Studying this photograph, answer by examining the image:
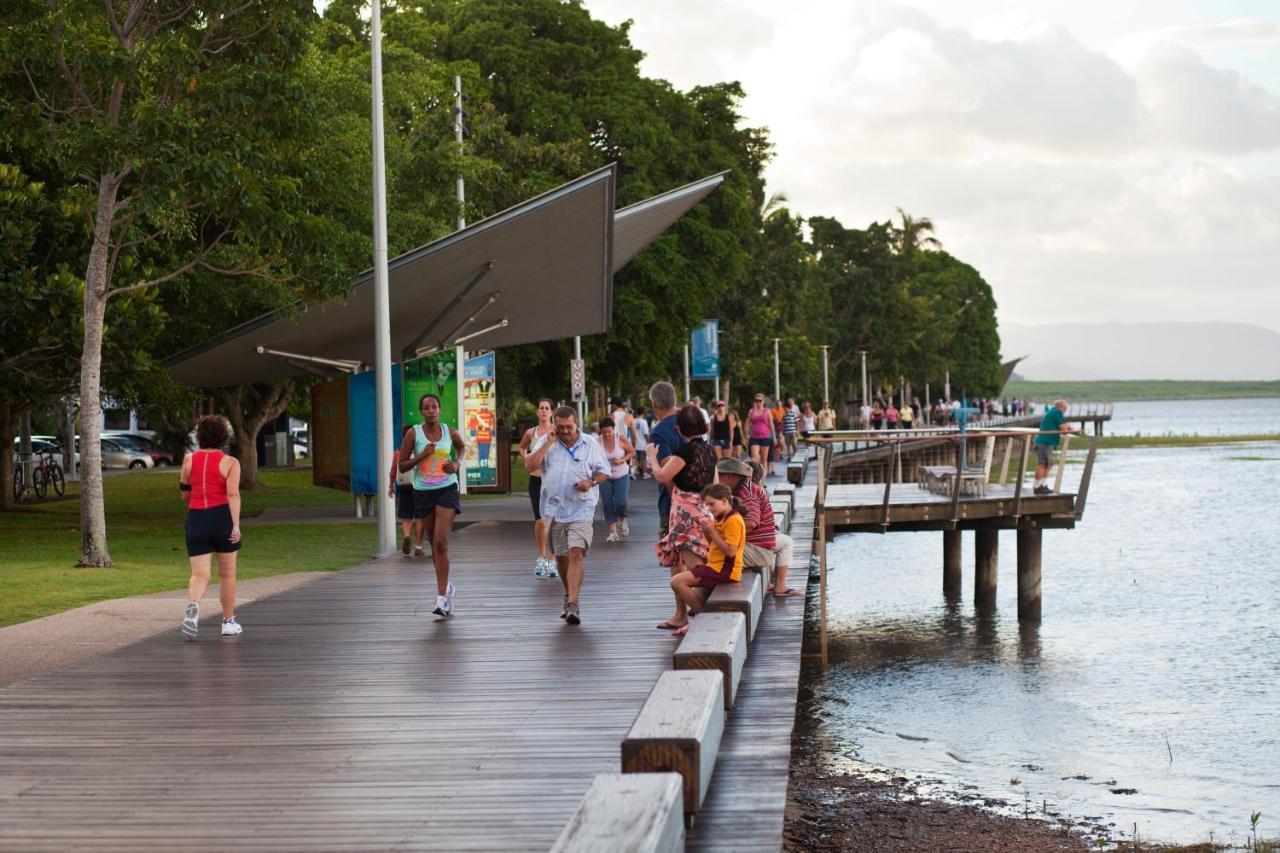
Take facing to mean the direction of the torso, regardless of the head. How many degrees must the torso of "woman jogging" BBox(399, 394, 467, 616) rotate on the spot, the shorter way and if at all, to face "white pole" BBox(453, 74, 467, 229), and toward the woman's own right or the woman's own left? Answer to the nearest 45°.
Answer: approximately 180°

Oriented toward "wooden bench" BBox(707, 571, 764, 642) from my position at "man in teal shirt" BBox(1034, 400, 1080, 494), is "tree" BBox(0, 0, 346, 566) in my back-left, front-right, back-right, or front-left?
front-right

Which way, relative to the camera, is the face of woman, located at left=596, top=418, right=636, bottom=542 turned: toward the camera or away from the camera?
toward the camera

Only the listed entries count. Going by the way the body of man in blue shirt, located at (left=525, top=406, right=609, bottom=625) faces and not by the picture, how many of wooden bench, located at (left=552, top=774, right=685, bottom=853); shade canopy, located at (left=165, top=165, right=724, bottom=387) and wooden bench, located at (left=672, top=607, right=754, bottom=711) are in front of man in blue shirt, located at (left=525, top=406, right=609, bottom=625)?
2

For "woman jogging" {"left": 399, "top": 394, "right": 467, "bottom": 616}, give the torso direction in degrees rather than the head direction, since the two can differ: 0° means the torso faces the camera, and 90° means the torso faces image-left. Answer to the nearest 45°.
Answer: approximately 0°

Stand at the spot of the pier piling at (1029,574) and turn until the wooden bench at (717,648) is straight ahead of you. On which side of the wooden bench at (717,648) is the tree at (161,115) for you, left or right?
right

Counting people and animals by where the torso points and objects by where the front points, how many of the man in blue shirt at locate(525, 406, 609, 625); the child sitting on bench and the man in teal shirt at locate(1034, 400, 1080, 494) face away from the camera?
0

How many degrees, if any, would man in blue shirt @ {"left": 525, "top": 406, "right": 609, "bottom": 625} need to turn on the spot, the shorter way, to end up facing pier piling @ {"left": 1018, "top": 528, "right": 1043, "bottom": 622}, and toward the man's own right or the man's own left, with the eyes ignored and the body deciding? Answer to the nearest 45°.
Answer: approximately 135° to the man's own left

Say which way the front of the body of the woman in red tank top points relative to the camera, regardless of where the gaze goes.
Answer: away from the camera

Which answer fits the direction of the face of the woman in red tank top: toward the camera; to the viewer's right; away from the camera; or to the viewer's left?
away from the camera

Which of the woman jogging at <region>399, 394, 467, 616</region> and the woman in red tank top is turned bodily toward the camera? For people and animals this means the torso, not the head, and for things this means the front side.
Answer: the woman jogging

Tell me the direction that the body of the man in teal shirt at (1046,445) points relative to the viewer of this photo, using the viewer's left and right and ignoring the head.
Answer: facing to the right of the viewer

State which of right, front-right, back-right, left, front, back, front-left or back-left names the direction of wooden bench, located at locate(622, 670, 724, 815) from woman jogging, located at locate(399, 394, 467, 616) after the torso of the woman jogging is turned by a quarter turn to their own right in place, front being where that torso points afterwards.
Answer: left

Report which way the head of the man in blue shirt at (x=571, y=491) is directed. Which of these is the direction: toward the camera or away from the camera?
toward the camera

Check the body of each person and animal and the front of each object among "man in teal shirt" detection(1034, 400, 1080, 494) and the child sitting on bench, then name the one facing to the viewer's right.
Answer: the man in teal shirt
